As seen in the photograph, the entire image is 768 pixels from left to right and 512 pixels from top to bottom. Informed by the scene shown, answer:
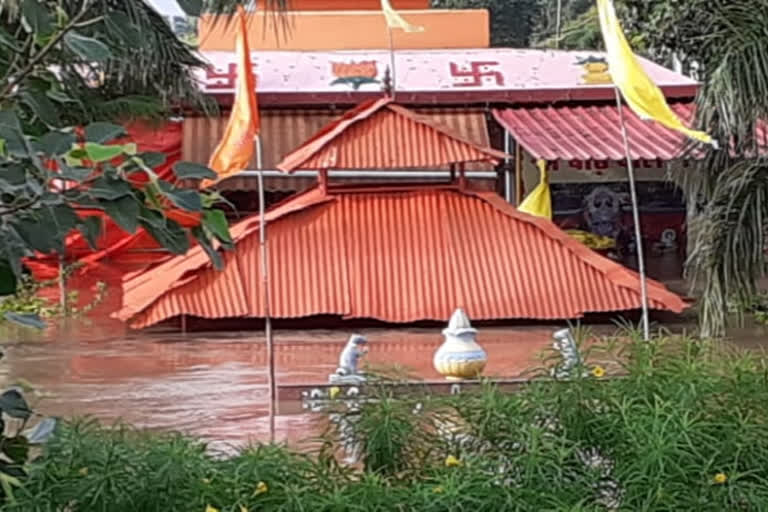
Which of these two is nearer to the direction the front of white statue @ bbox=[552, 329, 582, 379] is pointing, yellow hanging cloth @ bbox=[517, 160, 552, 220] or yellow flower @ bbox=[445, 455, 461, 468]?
the yellow flower

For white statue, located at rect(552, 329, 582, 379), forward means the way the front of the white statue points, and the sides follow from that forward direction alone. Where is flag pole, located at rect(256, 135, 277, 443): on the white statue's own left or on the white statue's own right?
on the white statue's own right

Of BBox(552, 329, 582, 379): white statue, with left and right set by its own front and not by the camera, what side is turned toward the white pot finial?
front

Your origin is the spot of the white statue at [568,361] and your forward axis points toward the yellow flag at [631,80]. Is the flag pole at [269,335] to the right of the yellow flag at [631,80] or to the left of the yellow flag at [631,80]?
left

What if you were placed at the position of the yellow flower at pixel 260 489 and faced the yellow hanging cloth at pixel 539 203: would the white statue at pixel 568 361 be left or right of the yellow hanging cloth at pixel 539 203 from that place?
right

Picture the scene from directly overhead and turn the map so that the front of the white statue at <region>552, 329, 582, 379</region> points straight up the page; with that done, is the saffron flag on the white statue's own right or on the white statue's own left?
on the white statue's own right
